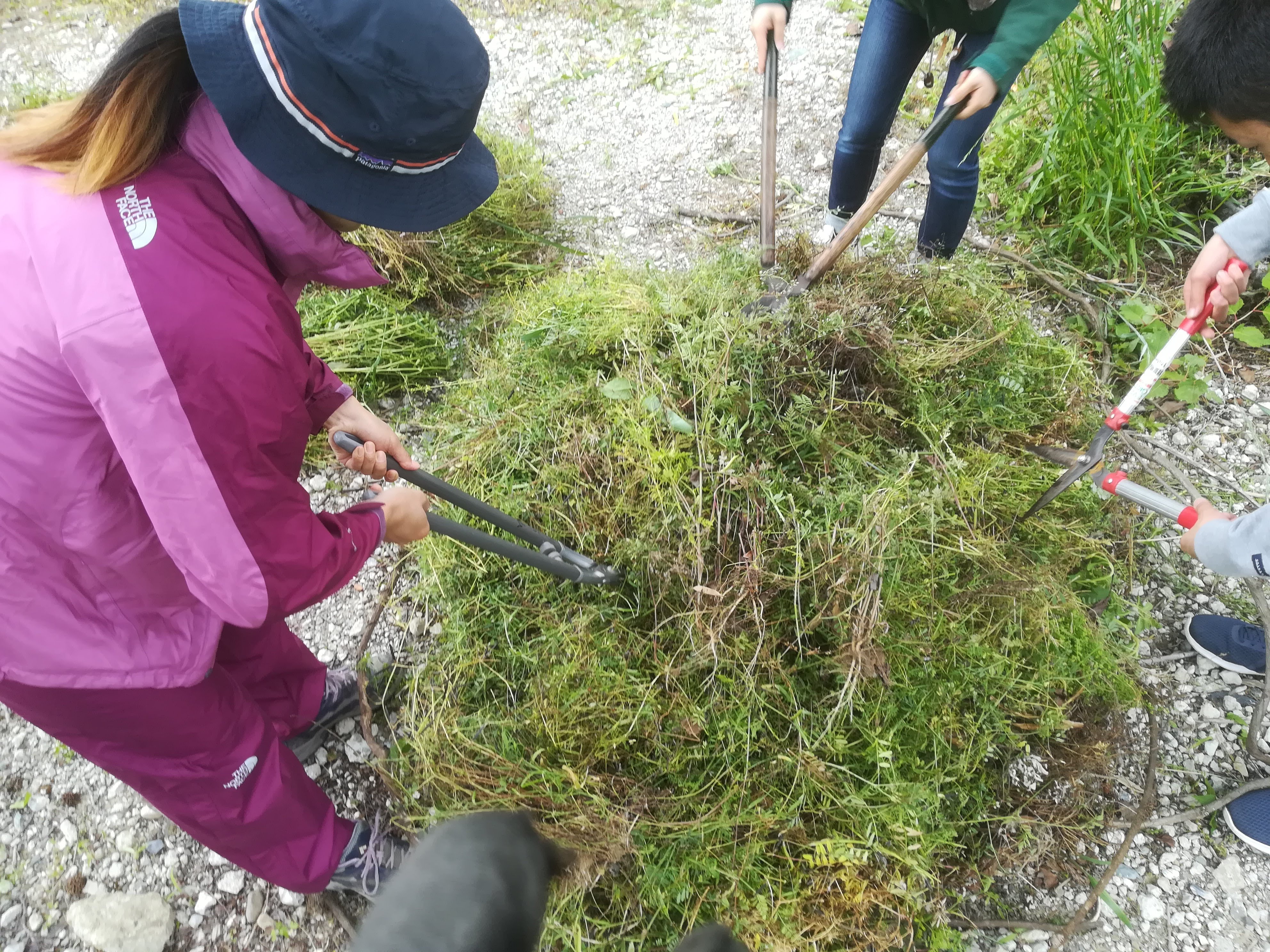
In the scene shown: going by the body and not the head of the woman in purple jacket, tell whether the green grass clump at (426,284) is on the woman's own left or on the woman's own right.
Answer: on the woman's own left

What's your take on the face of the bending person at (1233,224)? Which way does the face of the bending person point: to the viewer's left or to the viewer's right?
to the viewer's left

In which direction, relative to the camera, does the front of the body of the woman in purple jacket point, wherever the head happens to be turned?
to the viewer's right

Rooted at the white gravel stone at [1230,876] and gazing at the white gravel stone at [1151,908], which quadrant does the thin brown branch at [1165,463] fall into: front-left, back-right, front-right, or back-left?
back-right

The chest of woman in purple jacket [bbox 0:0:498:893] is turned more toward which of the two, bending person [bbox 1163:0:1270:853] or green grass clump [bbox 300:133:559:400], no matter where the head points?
the bending person

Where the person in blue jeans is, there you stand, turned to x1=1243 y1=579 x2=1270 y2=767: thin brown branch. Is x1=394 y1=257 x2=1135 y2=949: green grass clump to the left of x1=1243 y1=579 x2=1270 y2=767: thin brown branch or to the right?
right
